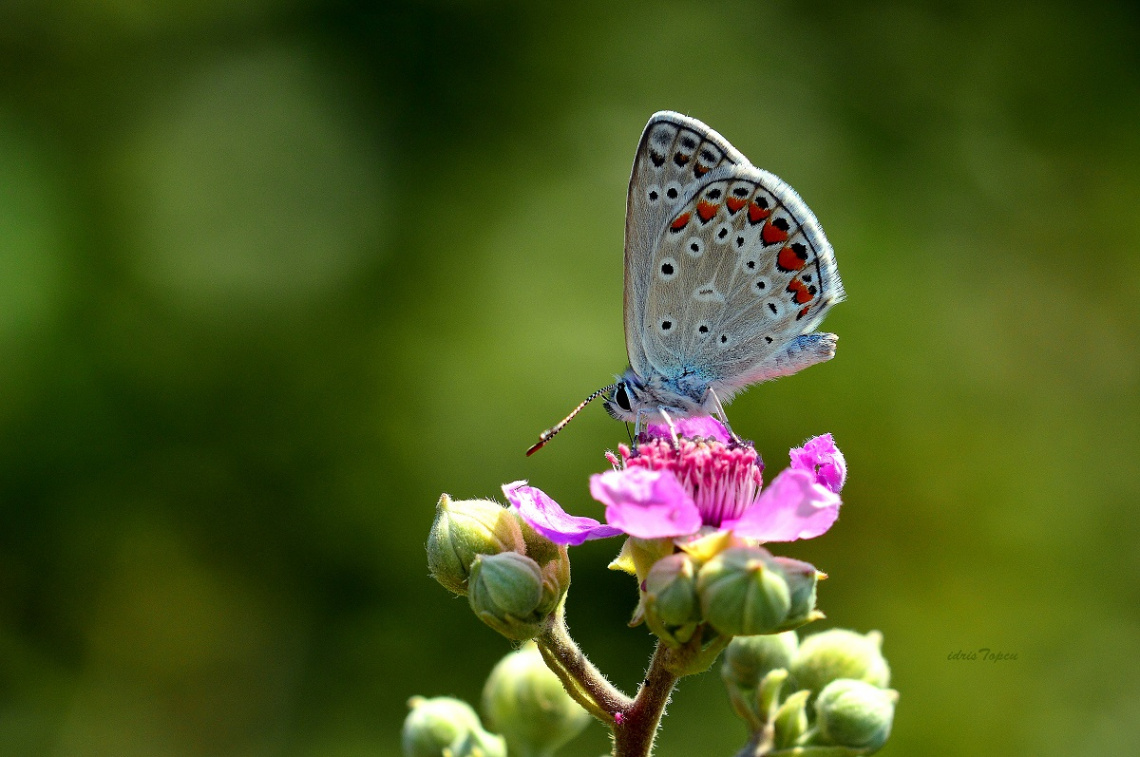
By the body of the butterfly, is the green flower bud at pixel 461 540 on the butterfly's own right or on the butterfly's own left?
on the butterfly's own left

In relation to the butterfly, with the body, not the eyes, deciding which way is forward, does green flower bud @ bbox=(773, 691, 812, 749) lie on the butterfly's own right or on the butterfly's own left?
on the butterfly's own left

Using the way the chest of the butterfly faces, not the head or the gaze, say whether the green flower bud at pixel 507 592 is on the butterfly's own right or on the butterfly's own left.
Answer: on the butterfly's own left

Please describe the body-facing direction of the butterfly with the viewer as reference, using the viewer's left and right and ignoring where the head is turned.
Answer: facing to the left of the viewer

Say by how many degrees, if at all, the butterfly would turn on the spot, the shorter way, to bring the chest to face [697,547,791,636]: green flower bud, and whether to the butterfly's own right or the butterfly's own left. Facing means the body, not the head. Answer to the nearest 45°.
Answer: approximately 90° to the butterfly's own left
